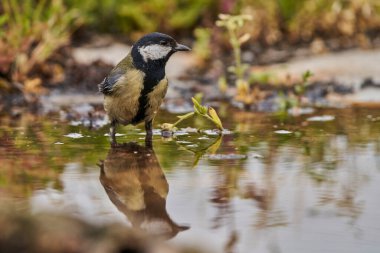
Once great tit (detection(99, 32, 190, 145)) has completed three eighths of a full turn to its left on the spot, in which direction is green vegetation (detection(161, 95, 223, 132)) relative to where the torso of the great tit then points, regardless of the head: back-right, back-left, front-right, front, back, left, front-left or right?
right

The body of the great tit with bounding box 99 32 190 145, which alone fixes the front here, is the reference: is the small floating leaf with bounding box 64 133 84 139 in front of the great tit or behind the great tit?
behind

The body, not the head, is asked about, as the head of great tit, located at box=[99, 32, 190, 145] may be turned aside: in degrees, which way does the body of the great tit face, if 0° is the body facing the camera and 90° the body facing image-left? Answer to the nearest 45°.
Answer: approximately 315°
